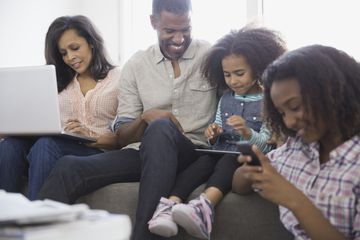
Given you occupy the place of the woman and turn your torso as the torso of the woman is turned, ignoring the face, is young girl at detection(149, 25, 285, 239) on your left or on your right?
on your left

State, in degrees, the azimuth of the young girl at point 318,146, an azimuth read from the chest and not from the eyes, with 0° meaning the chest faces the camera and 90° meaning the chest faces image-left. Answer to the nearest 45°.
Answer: approximately 45°

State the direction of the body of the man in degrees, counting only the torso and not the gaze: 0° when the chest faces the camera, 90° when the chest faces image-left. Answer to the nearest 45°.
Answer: approximately 0°

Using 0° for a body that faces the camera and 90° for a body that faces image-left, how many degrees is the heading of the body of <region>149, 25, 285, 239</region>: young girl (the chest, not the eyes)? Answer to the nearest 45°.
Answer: approximately 45°

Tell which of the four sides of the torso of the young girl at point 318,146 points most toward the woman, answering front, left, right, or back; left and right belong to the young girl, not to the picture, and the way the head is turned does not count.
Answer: right

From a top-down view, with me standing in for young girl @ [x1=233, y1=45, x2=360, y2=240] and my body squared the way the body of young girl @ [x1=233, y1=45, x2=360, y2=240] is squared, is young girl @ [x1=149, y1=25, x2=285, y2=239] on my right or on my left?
on my right
